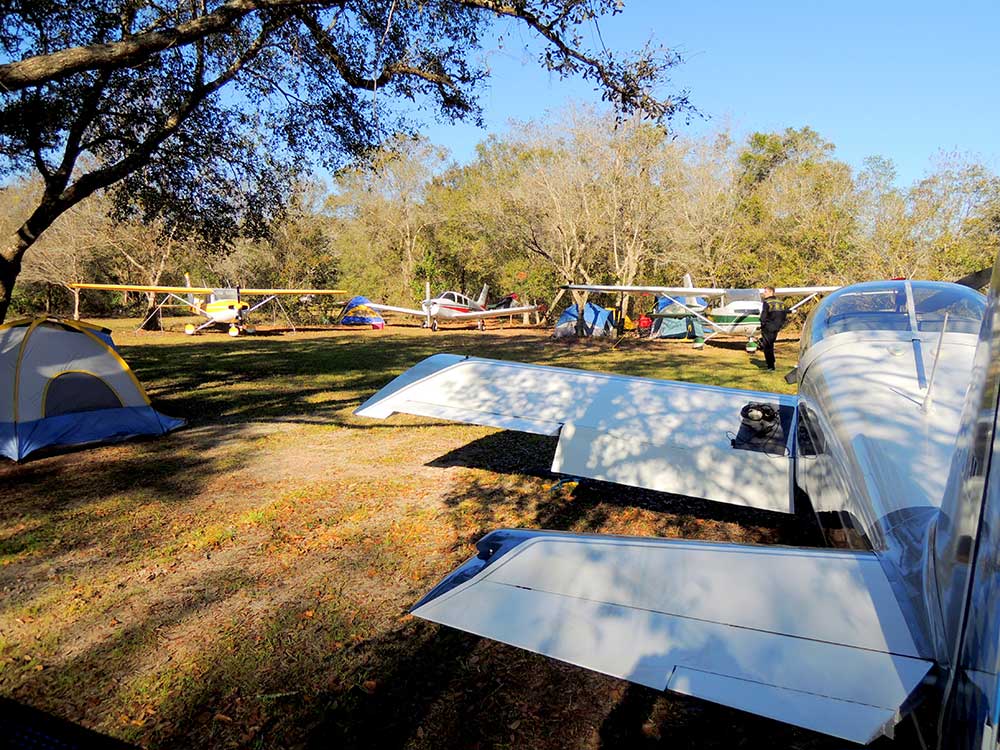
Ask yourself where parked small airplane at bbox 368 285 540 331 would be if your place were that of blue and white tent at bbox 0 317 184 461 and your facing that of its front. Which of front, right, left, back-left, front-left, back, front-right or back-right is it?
left

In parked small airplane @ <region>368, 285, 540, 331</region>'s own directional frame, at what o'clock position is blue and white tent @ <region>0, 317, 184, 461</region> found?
The blue and white tent is roughly at 11 o'clock from the parked small airplane.

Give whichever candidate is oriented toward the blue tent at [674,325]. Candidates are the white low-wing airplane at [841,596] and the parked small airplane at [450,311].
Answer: the white low-wing airplane

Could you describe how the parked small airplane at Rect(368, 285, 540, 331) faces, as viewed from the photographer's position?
facing the viewer and to the left of the viewer

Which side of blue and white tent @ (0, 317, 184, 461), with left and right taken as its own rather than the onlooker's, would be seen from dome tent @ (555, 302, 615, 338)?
left

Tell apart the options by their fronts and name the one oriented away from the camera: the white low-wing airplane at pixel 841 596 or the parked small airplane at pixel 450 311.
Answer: the white low-wing airplane

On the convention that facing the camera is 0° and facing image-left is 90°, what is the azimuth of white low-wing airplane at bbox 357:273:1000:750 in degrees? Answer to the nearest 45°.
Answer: approximately 180°

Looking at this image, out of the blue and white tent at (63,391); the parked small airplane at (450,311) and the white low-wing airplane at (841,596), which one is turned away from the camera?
the white low-wing airplane

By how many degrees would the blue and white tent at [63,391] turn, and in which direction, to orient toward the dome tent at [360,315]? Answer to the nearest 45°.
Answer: approximately 90° to its left

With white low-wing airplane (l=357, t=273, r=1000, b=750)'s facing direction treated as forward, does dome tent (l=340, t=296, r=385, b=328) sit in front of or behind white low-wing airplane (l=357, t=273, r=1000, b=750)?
in front

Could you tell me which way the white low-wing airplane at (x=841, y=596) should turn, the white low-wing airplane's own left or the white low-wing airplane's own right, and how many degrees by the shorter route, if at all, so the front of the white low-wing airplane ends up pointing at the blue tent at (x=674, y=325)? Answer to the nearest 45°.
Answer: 0° — it already faces it

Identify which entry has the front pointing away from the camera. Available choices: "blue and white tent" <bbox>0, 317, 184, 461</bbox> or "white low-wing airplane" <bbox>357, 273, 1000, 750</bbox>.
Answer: the white low-wing airplane

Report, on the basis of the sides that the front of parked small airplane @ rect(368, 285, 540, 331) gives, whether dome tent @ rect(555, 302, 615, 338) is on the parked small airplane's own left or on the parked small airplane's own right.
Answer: on the parked small airplane's own left

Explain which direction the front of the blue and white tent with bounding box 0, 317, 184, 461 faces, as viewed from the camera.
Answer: facing the viewer and to the right of the viewer

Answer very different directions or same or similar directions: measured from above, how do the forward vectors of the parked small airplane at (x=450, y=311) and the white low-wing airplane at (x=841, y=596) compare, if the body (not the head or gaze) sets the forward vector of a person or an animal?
very different directions
